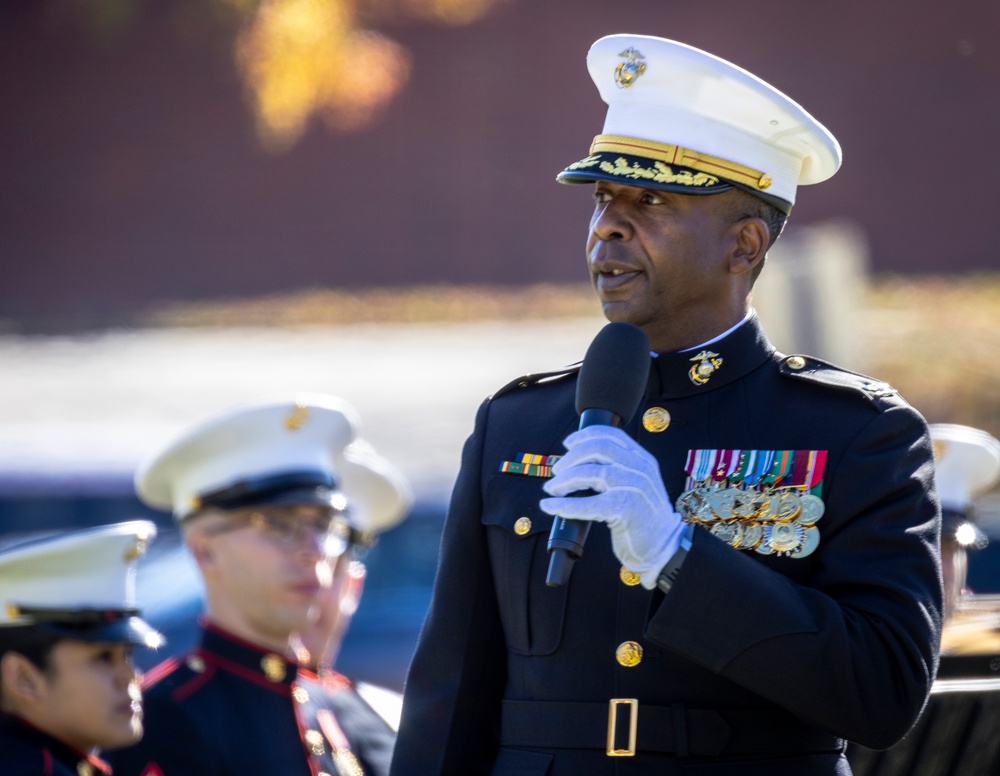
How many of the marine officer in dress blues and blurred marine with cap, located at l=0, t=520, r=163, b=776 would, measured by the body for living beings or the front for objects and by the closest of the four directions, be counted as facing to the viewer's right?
1

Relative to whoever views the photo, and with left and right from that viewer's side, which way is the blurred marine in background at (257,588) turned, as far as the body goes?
facing the viewer and to the right of the viewer

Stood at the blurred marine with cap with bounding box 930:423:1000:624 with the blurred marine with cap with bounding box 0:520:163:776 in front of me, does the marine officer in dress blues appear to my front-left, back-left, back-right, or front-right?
front-left

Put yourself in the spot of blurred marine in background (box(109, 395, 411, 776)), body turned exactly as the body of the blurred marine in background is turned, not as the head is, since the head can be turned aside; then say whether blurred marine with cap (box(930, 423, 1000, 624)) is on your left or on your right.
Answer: on your left

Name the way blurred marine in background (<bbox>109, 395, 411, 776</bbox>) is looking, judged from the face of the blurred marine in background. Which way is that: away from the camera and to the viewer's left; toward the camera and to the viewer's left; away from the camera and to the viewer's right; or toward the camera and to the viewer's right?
toward the camera and to the viewer's right

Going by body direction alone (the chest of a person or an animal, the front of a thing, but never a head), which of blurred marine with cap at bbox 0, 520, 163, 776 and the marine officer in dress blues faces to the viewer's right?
the blurred marine with cap

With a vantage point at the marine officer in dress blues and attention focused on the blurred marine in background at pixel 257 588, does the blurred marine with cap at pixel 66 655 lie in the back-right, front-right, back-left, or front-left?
front-left

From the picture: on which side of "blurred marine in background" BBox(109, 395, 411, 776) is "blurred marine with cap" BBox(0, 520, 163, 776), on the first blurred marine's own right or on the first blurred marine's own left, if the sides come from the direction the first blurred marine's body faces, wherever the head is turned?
on the first blurred marine's own right

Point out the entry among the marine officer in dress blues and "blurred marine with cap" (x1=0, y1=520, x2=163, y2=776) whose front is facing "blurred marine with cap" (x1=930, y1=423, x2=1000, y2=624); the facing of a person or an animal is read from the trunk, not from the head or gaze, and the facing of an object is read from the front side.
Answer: "blurred marine with cap" (x1=0, y1=520, x2=163, y2=776)

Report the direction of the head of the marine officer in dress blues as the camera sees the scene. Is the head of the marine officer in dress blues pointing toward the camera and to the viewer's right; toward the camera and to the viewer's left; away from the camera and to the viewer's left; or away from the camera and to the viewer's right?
toward the camera and to the viewer's left

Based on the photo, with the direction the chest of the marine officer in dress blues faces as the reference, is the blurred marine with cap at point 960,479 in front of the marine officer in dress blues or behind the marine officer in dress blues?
behind

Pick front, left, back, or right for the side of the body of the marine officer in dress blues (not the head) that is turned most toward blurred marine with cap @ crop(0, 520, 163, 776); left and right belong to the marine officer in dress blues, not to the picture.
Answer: right

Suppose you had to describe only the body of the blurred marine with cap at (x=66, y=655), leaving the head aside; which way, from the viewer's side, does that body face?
to the viewer's right

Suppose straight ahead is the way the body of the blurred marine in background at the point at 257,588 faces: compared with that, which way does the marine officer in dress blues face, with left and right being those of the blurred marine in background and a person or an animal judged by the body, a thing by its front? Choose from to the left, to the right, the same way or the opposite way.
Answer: to the right
